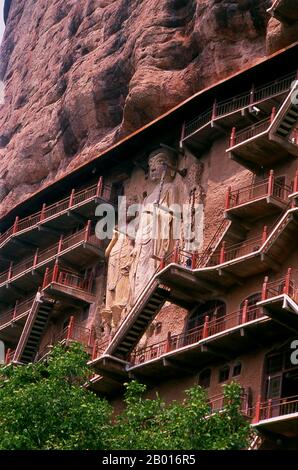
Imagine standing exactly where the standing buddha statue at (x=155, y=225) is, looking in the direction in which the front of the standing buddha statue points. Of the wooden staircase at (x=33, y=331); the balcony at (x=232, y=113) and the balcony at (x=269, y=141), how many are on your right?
1

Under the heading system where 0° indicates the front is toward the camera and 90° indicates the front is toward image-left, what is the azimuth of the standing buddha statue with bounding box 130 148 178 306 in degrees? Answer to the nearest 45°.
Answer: approximately 45°

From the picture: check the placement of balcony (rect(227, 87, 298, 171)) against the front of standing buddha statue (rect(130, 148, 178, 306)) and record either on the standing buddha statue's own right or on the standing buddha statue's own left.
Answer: on the standing buddha statue's own left

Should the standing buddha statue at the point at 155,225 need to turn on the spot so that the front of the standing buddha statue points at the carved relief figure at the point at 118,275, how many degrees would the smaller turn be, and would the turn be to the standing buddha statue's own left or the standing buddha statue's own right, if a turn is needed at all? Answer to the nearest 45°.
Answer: approximately 90° to the standing buddha statue's own right

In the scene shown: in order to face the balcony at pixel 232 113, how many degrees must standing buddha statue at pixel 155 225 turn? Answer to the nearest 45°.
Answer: approximately 90° to its left

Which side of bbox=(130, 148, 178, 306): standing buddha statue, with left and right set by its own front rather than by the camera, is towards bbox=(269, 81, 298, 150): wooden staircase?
left

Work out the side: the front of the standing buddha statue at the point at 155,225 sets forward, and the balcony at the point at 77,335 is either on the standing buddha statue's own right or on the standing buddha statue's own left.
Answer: on the standing buddha statue's own right

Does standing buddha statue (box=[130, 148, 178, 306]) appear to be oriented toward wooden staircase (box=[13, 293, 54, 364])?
no

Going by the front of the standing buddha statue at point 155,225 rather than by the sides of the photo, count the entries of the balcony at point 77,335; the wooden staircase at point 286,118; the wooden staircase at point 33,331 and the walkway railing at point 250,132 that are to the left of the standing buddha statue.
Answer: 2

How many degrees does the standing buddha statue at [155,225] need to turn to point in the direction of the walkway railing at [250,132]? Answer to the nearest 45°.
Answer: approximately 90° to its left
